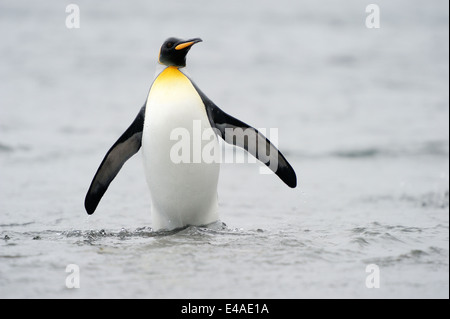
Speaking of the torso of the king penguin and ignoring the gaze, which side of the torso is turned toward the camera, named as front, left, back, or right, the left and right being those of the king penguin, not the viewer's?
front
